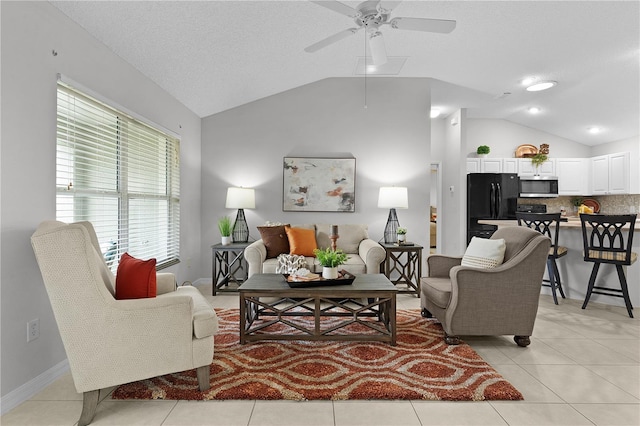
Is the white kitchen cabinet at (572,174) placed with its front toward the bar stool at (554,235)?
yes

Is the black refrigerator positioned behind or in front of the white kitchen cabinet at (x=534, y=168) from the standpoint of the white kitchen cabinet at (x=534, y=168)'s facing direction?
in front

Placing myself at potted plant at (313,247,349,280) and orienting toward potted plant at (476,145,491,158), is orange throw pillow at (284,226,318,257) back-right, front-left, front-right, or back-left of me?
front-left

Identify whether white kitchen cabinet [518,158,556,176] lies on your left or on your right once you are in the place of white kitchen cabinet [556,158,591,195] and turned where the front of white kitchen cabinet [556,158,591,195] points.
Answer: on your right

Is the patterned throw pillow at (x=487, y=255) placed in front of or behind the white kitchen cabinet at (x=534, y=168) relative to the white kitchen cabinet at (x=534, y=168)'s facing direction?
in front

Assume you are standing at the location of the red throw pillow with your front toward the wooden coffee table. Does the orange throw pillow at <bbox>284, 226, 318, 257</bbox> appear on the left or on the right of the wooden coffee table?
left

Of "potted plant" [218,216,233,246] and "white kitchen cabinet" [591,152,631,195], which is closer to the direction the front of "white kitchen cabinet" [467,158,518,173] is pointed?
the potted plant

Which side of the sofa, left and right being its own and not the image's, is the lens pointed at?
front

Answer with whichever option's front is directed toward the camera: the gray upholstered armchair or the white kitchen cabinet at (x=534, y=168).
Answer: the white kitchen cabinet

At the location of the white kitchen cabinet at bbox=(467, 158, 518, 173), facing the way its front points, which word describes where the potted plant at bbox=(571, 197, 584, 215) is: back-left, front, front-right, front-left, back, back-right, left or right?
back-left

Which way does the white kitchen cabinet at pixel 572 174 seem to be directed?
toward the camera

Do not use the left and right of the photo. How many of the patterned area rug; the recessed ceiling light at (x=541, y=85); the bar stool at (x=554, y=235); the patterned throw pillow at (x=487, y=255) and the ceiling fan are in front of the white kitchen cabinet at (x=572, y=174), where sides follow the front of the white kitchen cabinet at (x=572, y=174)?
5

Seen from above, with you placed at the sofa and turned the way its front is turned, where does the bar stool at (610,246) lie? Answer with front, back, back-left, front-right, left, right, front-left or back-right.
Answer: left

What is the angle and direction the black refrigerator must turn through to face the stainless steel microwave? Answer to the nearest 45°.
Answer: approximately 135° to its left

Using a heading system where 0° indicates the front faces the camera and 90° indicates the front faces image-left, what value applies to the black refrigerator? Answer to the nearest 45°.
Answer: approximately 0°

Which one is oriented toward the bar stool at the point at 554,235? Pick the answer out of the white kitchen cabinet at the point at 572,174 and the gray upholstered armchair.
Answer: the white kitchen cabinet

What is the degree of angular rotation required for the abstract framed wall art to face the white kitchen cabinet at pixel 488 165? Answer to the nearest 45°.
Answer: approximately 135° to its left
